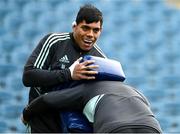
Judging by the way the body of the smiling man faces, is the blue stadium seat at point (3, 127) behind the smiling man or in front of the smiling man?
behind

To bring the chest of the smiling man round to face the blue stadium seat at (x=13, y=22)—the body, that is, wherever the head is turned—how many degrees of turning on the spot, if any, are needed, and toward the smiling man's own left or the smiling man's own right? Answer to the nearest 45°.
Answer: approximately 135° to the smiling man's own left

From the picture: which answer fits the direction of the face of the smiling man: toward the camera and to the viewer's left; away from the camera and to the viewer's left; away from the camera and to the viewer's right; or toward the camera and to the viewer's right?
toward the camera and to the viewer's right

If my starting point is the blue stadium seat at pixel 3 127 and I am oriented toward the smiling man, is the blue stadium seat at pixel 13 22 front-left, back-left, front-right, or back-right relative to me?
back-left
